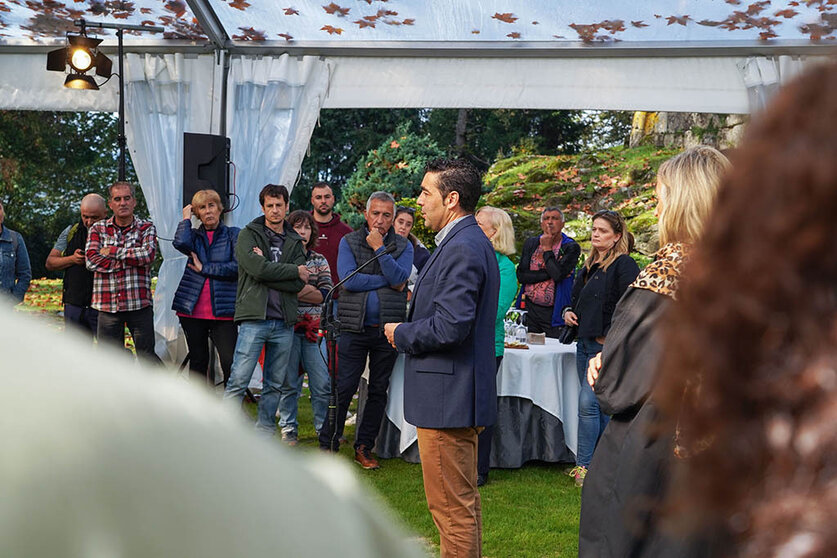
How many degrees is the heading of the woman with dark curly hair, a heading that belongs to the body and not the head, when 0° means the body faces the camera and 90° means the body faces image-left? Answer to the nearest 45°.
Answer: approximately 135°

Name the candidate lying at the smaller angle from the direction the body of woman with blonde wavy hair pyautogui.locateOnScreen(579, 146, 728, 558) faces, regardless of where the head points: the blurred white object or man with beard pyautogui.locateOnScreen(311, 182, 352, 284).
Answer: the man with beard

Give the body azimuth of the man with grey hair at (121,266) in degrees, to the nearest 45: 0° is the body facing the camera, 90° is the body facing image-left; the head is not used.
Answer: approximately 0°

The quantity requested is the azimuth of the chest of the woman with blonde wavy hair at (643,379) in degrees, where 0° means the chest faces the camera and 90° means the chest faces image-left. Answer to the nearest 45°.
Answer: approximately 135°

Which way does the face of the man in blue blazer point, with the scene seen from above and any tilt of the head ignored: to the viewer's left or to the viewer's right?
to the viewer's left

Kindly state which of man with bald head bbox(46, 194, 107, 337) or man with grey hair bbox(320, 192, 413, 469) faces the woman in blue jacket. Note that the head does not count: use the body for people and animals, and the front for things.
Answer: man with bald head bbox(46, 194, 107, 337)

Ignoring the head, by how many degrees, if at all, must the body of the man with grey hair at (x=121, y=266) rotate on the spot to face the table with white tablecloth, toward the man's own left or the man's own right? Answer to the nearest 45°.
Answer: approximately 90° to the man's own left

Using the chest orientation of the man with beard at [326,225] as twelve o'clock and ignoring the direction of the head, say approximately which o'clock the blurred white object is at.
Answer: The blurred white object is roughly at 12 o'clock from the man with beard.

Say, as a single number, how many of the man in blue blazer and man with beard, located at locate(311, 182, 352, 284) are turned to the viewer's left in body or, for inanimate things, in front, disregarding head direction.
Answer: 1

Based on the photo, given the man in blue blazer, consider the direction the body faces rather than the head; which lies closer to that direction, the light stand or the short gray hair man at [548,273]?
the light stand

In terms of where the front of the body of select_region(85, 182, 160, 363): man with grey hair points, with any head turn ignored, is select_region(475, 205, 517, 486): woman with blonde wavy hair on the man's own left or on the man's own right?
on the man's own left

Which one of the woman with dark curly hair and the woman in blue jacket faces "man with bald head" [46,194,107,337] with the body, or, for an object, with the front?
the woman with dark curly hair
